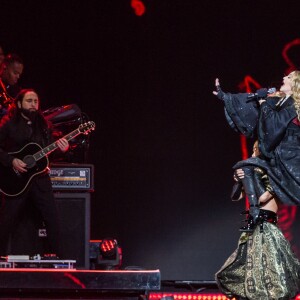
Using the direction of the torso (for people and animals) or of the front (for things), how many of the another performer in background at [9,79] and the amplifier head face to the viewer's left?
0

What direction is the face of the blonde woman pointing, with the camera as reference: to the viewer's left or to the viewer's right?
to the viewer's left

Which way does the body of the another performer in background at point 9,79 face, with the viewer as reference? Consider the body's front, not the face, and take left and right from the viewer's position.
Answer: facing the viewer and to the right of the viewer
